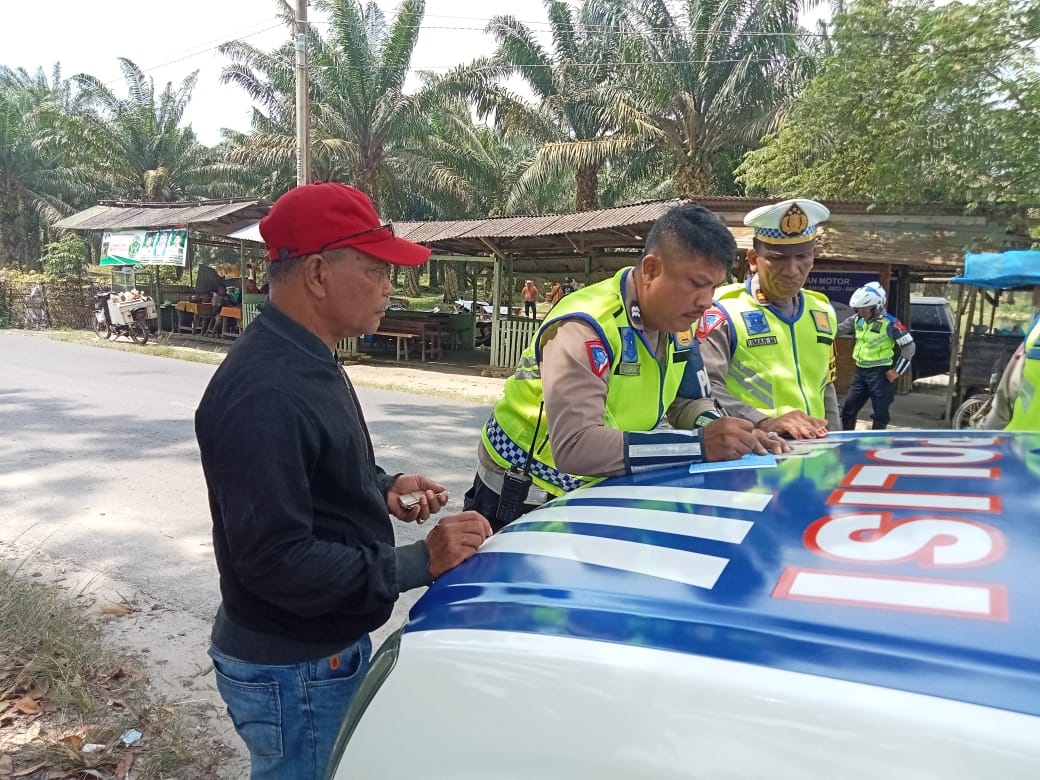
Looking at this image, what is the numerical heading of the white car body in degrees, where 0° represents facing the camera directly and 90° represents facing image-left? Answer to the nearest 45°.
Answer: approximately 90°

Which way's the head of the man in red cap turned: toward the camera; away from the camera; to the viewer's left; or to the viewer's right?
to the viewer's right

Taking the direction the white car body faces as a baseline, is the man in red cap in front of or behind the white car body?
in front

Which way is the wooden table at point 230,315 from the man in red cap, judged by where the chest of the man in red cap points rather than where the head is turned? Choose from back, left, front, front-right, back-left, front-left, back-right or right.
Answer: left

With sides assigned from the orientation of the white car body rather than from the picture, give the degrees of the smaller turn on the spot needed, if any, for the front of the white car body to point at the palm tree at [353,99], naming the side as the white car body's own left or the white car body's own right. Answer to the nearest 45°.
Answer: approximately 45° to the white car body's own right

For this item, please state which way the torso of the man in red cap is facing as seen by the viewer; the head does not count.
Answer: to the viewer's right

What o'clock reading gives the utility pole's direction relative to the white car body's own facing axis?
The utility pole is roughly at 2 o'clock from the white car body.

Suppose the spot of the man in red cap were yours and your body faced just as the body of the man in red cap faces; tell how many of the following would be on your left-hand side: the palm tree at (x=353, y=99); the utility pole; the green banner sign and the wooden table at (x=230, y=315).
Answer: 4
